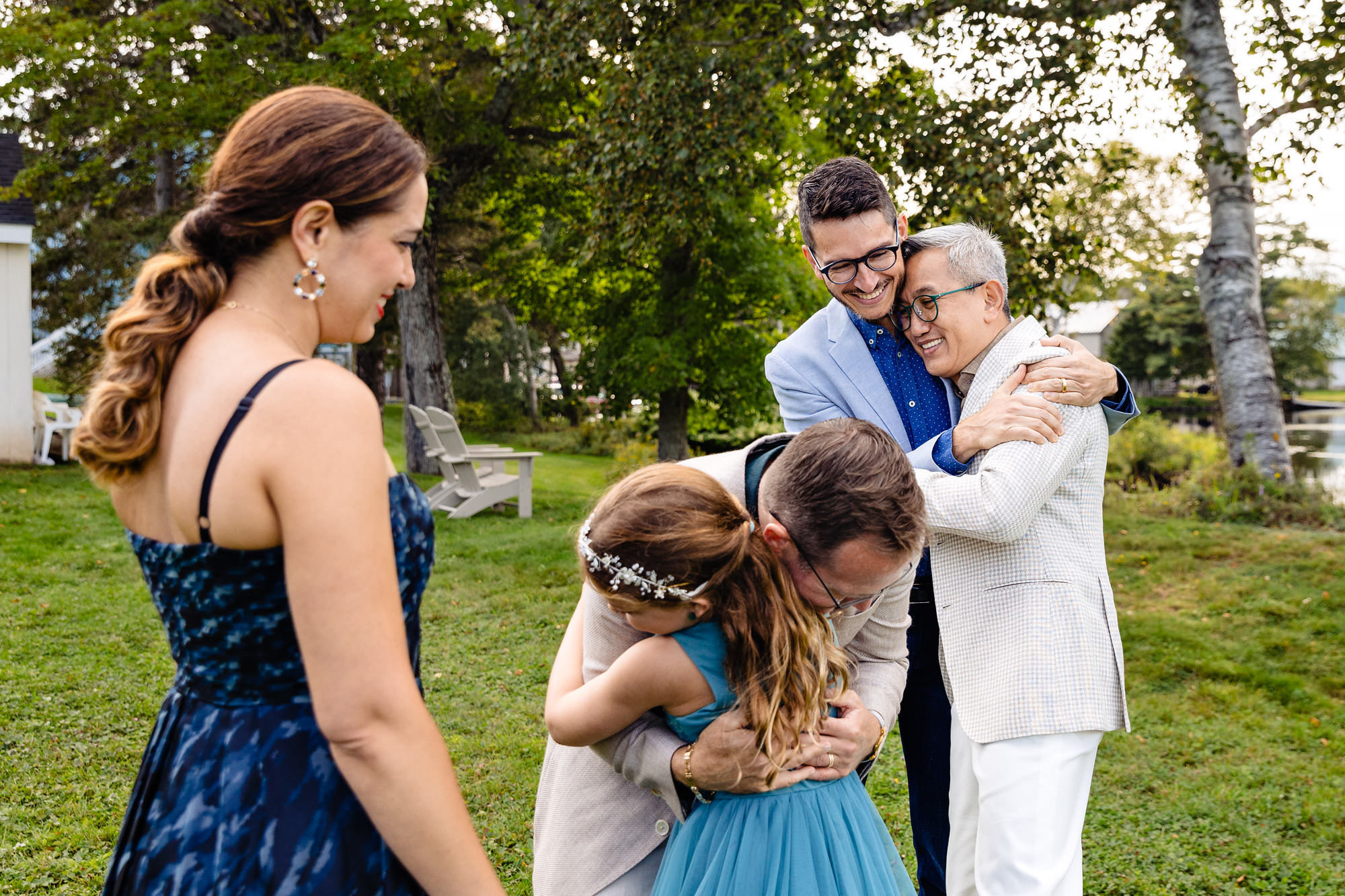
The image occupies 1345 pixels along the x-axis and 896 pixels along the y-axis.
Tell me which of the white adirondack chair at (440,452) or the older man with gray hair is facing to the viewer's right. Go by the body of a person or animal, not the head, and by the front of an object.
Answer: the white adirondack chair

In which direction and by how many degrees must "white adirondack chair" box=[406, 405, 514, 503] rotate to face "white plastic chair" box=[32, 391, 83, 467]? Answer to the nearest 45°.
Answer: approximately 135° to its left

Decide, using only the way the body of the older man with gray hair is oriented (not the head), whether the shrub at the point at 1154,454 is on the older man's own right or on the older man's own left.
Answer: on the older man's own right

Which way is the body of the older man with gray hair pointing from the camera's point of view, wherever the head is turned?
to the viewer's left

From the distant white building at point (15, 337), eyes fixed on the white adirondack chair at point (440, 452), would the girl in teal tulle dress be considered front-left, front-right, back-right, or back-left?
front-right

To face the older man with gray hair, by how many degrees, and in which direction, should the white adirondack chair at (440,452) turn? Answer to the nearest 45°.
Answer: approximately 90° to its right

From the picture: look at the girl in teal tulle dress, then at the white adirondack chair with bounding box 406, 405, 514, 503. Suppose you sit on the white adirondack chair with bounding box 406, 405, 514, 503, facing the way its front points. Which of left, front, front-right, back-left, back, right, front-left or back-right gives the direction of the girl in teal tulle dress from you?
right

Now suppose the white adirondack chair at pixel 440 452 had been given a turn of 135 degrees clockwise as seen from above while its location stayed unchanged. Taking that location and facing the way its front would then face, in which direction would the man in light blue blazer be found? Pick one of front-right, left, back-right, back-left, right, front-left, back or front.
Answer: front-left

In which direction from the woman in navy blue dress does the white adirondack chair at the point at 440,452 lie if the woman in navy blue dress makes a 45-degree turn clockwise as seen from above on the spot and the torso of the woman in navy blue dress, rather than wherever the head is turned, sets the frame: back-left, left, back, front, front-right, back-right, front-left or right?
left

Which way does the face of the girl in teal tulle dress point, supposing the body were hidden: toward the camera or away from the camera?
away from the camera

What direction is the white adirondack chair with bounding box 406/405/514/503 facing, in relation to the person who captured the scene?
facing to the right of the viewer

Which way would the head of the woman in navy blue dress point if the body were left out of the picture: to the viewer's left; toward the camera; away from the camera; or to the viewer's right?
to the viewer's right

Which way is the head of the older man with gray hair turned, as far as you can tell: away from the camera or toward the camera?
toward the camera

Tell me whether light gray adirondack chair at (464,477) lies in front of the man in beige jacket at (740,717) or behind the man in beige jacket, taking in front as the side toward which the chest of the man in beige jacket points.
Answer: behind
